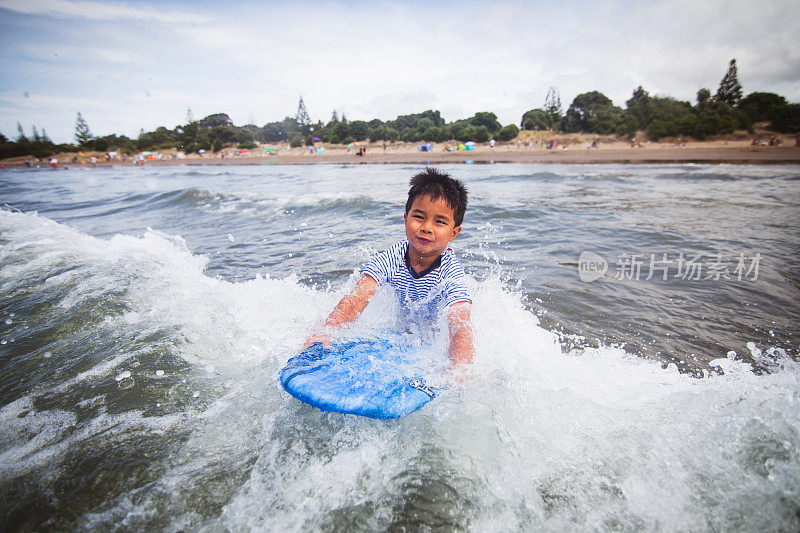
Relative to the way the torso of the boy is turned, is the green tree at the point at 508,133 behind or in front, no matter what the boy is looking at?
behind

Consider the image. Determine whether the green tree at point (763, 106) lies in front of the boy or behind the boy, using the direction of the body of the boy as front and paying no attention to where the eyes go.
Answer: behind

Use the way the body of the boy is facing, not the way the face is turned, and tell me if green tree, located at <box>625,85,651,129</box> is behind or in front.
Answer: behind

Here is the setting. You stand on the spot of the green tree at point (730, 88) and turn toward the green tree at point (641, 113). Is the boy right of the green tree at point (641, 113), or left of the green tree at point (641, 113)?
left

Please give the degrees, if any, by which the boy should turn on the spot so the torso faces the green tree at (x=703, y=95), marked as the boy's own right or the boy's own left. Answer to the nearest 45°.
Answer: approximately 180°

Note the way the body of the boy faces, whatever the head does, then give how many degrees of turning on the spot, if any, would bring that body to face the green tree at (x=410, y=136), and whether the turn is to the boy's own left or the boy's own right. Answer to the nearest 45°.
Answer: approximately 135° to the boy's own right

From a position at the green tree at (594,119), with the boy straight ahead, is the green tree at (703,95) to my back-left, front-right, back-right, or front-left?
back-left

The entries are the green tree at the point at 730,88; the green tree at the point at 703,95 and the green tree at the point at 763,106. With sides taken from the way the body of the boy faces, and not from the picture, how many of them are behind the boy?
3

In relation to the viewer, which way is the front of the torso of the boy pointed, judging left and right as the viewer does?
facing the viewer and to the left of the viewer

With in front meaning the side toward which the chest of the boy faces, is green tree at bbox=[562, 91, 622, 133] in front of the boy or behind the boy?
behind

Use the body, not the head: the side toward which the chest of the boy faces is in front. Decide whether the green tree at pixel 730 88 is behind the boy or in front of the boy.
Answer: behind

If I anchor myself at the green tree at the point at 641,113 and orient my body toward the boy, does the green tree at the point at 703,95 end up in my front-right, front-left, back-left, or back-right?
back-left
